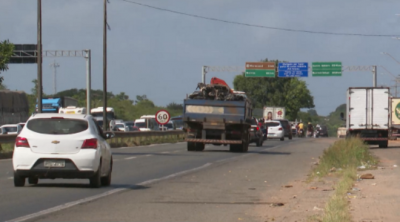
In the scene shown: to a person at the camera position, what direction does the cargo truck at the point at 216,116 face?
facing away from the viewer

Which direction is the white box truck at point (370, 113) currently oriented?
away from the camera

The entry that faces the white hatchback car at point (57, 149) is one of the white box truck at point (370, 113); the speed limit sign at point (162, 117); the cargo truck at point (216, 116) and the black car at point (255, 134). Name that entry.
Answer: the speed limit sign

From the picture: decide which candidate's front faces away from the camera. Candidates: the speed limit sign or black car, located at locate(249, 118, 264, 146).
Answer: the black car

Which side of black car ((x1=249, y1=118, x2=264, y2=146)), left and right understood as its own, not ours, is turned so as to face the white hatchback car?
back

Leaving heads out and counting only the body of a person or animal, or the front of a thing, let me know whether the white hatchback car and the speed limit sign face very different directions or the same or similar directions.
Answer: very different directions

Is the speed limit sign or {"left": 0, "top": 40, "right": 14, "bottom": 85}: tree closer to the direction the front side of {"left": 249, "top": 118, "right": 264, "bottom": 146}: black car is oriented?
the speed limit sign

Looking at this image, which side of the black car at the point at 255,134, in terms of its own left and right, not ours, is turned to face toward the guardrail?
left

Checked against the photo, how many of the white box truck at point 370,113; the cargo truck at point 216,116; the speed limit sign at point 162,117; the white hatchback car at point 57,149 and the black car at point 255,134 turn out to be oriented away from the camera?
4

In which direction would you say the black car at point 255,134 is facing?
away from the camera

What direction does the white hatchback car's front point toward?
away from the camera
